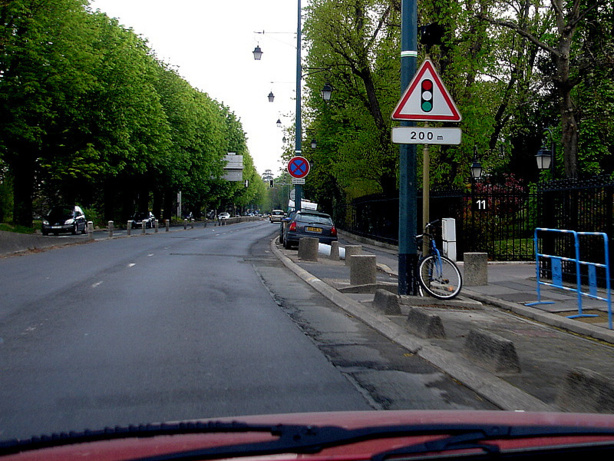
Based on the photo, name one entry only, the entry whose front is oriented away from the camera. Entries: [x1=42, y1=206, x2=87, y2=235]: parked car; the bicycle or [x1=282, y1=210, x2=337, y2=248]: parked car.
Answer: [x1=282, y1=210, x2=337, y2=248]: parked car

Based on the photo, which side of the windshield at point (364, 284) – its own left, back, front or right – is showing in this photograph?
back

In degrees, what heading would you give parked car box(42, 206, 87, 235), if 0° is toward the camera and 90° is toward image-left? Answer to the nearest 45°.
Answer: approximately 45°

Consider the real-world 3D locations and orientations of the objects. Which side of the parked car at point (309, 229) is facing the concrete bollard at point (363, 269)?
back

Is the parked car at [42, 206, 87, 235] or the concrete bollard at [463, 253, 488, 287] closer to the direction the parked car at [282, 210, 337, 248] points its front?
the parked car

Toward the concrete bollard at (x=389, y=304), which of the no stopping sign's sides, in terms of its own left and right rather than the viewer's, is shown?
front

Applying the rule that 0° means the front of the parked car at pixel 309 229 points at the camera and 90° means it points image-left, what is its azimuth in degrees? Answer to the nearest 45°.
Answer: approximately 180°

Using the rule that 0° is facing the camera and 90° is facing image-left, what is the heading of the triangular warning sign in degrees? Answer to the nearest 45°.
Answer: approximately 0°

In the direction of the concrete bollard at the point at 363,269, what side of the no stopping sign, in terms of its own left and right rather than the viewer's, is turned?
front

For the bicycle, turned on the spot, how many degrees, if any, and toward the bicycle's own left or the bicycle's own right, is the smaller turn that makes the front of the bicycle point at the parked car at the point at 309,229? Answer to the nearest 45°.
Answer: approximately 135° to the bicycle's own left
